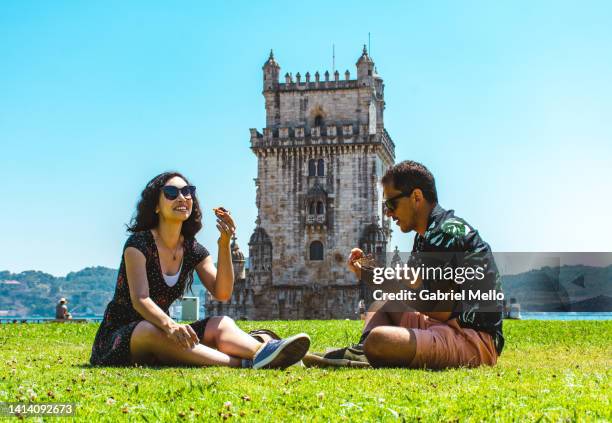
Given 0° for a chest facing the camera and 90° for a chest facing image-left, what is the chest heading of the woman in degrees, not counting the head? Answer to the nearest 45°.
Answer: approximately 315°

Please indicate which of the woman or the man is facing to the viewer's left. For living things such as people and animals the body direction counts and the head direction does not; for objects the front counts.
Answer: the man

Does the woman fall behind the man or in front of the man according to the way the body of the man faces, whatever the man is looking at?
in front

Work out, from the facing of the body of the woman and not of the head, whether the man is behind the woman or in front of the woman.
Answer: in front

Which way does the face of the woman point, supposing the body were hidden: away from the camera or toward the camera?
toward the camera

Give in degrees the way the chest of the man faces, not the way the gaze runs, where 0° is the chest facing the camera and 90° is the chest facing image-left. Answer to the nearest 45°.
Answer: approximately 90°

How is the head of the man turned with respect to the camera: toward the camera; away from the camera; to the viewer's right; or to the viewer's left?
to the viewer's left

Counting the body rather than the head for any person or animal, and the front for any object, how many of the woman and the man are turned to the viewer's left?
1
